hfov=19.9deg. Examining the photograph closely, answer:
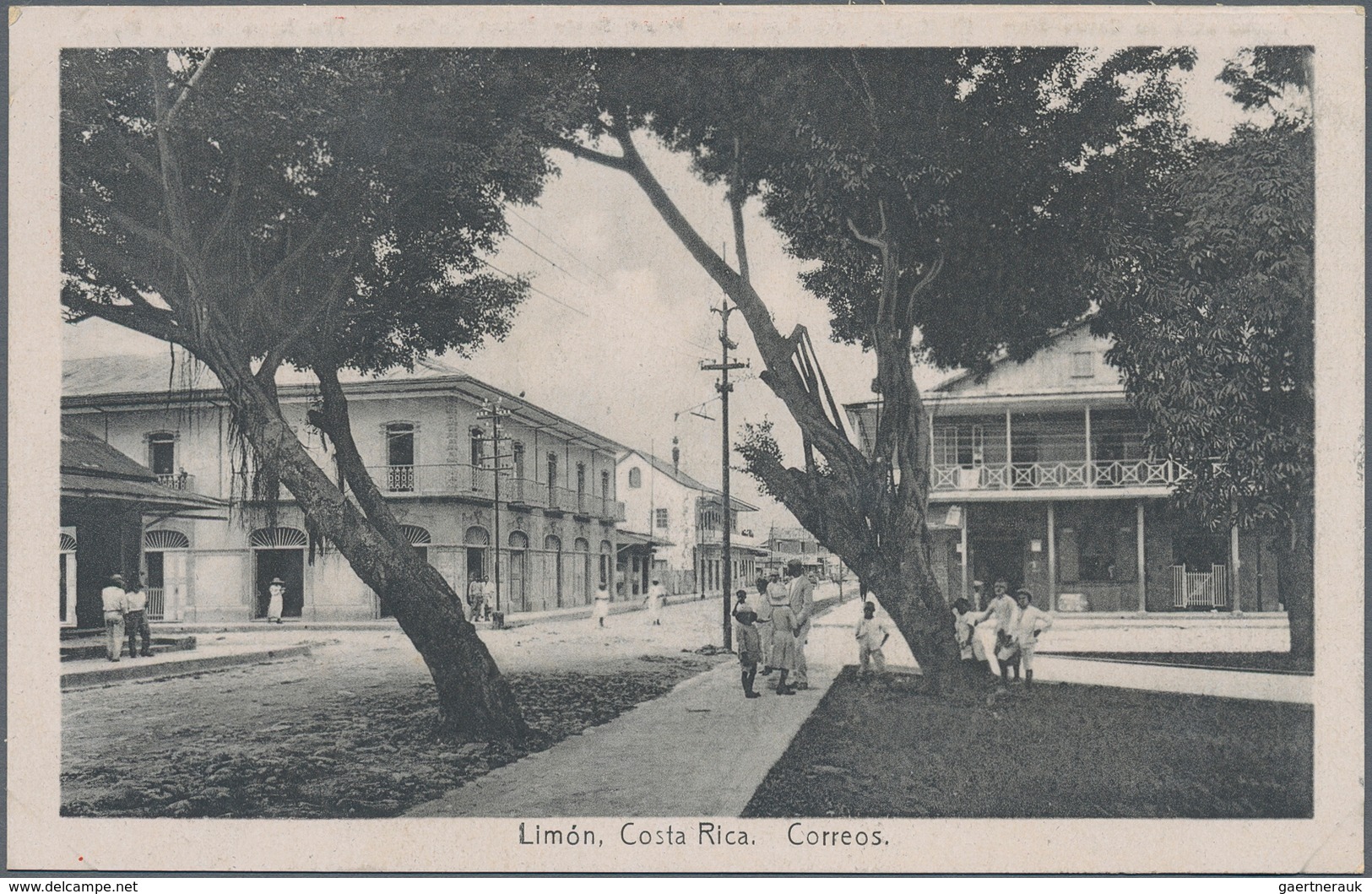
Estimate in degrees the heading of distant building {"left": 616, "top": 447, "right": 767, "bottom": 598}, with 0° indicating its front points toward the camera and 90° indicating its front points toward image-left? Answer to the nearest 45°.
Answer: approximately 315°

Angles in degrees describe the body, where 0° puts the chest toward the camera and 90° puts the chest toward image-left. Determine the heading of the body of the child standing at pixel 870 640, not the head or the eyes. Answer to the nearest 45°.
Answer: approximately 0°

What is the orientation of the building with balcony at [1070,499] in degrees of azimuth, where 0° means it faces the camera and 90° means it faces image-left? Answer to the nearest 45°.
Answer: approximately 0°
